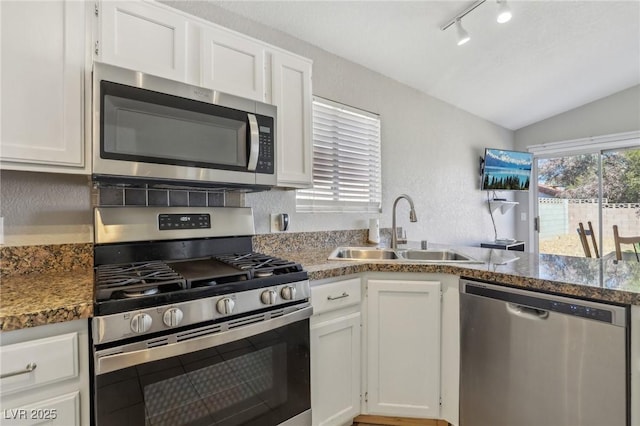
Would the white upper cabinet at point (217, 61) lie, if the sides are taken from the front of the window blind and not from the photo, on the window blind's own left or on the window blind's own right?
on the window blind's own right

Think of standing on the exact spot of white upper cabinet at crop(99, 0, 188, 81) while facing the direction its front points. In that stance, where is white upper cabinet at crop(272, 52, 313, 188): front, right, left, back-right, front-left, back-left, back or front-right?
front-left

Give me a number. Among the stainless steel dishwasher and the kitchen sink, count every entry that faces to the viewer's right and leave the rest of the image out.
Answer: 0

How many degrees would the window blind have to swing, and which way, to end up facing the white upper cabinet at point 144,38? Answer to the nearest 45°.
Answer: approximately 90° to its right

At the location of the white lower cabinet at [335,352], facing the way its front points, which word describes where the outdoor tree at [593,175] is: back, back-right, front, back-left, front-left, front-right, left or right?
left

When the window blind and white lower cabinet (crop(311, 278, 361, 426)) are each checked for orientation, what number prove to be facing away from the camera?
0

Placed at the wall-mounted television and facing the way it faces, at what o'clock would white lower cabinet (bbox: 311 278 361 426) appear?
The white lower cabinet is roughly at 2 o'clock from the wall-mounted television.

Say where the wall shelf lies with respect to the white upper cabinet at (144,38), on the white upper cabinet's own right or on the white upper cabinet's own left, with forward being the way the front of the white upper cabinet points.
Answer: on the white upper cabinet's own left

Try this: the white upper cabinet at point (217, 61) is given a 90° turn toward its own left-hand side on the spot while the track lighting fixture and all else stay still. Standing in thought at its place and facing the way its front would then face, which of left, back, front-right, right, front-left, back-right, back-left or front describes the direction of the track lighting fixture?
front-right

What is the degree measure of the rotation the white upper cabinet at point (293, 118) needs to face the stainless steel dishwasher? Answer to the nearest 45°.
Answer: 0° — it already faces it

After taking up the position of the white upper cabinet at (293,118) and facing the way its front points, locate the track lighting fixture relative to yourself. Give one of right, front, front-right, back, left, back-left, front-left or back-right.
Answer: front-left

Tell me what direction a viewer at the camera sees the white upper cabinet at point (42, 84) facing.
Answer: facing the viewer and to the right of the viewer

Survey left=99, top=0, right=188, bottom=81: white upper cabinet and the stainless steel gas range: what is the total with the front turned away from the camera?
0

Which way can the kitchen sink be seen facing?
toward the camera
